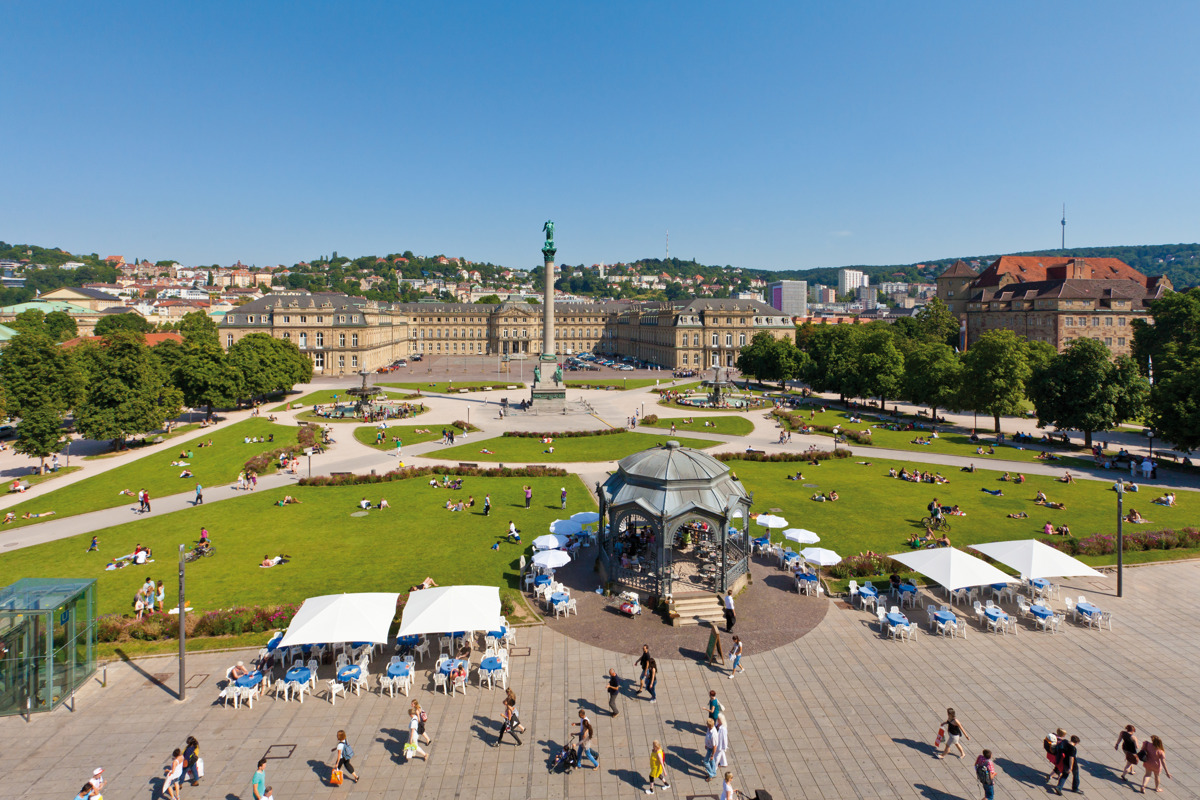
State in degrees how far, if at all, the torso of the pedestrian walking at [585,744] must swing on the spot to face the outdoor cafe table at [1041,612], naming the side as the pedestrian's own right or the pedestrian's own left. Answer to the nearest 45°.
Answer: approximately 135° to the pedestrian's own right

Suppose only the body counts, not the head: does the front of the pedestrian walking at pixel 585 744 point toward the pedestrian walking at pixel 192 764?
yes

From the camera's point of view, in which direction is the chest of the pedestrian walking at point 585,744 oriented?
to the viewer's left

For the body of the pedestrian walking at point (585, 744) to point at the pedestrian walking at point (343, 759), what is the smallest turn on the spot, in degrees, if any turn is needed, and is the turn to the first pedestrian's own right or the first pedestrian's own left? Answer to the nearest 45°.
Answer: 0° — they already face them

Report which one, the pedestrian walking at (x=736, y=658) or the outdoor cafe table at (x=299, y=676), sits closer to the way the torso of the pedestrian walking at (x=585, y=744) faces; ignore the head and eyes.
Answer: the outdoor cafe table

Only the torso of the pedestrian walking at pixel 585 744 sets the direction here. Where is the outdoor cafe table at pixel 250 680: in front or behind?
in front

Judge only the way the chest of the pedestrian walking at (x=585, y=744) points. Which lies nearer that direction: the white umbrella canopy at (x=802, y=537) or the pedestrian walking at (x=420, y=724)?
the pedestrian walking

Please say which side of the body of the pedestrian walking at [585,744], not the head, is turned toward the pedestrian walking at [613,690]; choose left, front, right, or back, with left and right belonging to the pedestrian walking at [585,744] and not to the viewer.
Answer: right
